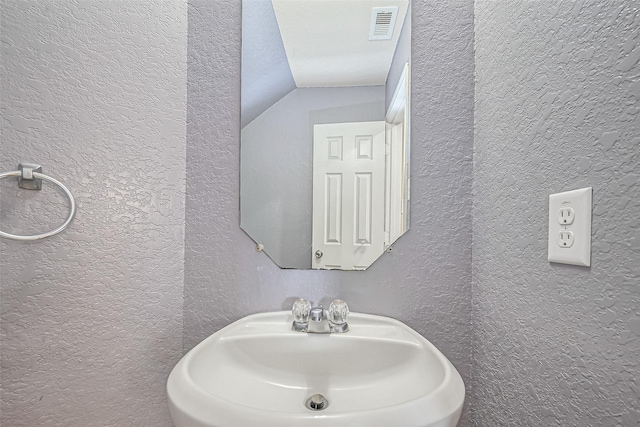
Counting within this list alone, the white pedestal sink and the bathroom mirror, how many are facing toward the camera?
2

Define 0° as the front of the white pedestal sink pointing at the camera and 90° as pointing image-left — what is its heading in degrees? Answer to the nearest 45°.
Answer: approximately 0°

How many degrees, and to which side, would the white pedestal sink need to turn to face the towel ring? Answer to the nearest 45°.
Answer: approximately 90° to its right

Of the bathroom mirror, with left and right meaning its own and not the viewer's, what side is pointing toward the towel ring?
right

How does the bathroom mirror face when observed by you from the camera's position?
facing the viewer
